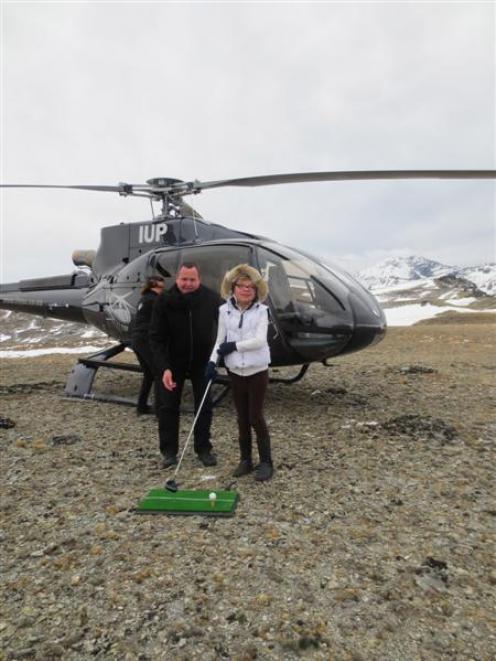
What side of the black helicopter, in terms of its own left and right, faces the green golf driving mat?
right

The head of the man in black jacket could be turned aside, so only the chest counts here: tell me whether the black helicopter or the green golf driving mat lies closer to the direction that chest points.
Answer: the green golf driving mat

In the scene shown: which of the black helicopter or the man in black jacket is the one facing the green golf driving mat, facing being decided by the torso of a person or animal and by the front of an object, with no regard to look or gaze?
the man in black jacket

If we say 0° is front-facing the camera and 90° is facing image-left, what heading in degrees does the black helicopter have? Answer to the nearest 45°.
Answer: approximately 270°

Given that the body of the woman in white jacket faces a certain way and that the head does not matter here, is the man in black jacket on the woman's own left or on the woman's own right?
on the woman's own right

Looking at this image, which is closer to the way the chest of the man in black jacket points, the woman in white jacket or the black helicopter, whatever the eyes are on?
the woman in white jacket

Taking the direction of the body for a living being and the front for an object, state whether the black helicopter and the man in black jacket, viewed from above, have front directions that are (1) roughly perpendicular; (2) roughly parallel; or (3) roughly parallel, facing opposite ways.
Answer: roughly perpendicular

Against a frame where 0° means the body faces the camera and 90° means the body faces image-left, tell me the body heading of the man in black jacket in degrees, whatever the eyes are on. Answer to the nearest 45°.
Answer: approximately 0°

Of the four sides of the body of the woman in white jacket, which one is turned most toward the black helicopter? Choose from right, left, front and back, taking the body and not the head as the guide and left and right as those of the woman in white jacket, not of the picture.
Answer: back

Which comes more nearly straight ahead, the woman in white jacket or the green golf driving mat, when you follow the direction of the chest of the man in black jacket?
the green golf driving mat

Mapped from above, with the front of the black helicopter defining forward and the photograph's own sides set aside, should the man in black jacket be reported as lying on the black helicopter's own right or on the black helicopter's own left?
on the black helicopter's own right
